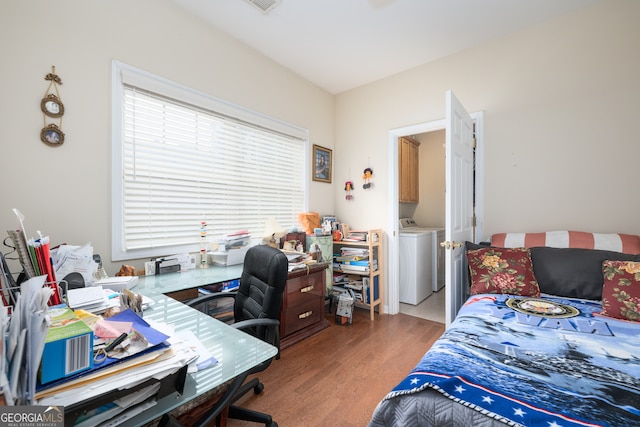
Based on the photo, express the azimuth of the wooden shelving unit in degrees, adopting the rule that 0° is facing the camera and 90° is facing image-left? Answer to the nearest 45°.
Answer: approximately 45°

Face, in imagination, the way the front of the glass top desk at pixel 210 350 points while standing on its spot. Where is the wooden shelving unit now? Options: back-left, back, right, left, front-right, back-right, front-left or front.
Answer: left

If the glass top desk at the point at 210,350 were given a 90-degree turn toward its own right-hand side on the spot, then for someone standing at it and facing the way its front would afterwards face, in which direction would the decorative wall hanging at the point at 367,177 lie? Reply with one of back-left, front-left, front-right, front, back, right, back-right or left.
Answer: back

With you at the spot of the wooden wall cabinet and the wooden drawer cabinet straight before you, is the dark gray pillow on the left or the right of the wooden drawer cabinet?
left

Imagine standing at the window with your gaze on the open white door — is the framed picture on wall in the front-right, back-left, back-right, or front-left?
front-left

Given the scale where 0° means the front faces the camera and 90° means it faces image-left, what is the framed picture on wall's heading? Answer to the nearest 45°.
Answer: approximately 315°

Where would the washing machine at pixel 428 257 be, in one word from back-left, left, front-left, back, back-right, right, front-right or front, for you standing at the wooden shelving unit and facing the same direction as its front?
back

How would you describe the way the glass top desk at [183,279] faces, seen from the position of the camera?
facing the viewer and to the right of the viewer

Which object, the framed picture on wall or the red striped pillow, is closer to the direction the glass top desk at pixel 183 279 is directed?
the red striped pillow

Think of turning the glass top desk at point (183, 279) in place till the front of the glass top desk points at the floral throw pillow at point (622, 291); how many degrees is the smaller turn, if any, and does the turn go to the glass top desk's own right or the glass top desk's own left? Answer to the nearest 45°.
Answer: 0° — it already faces it
